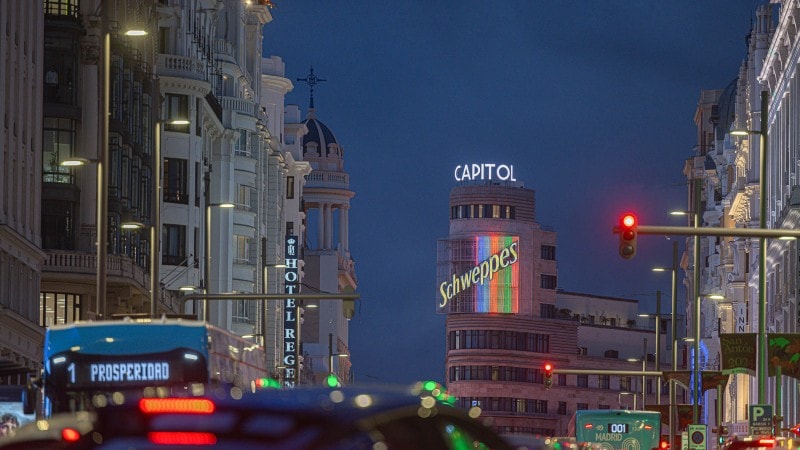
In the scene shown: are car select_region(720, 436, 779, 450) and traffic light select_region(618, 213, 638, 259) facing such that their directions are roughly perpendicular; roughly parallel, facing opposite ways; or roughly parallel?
roughly parallel, facing opposite ways

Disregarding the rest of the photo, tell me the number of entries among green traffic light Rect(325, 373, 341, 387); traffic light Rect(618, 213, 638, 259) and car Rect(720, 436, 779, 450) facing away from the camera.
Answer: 1

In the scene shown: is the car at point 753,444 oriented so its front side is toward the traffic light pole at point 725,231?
yes

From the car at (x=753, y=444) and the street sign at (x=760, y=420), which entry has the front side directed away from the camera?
the car

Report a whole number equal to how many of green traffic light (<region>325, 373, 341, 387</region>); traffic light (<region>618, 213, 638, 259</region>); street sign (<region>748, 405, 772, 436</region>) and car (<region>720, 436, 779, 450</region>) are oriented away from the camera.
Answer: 1

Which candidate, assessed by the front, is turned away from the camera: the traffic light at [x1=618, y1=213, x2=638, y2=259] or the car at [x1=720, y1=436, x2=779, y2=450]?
the car

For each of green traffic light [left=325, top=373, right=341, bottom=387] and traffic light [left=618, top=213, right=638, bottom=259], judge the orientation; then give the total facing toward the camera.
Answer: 2

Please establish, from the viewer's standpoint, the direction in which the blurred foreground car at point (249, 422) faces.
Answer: facing away from the viewer and to the right of the viewer

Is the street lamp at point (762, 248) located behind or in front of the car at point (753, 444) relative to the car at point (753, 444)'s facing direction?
in front

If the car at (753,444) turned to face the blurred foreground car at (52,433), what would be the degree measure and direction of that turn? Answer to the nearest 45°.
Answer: approximately 180°

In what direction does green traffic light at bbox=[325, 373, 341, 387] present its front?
toward the camera

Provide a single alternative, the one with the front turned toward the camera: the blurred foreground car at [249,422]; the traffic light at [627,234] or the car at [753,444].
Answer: the traffic light

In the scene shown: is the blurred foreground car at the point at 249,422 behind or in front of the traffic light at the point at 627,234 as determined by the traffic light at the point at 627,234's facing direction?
in front

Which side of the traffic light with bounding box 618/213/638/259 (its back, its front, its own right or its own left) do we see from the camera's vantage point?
front

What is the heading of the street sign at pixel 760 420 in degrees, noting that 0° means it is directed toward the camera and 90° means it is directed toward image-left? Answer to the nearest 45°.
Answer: approximately 0°
